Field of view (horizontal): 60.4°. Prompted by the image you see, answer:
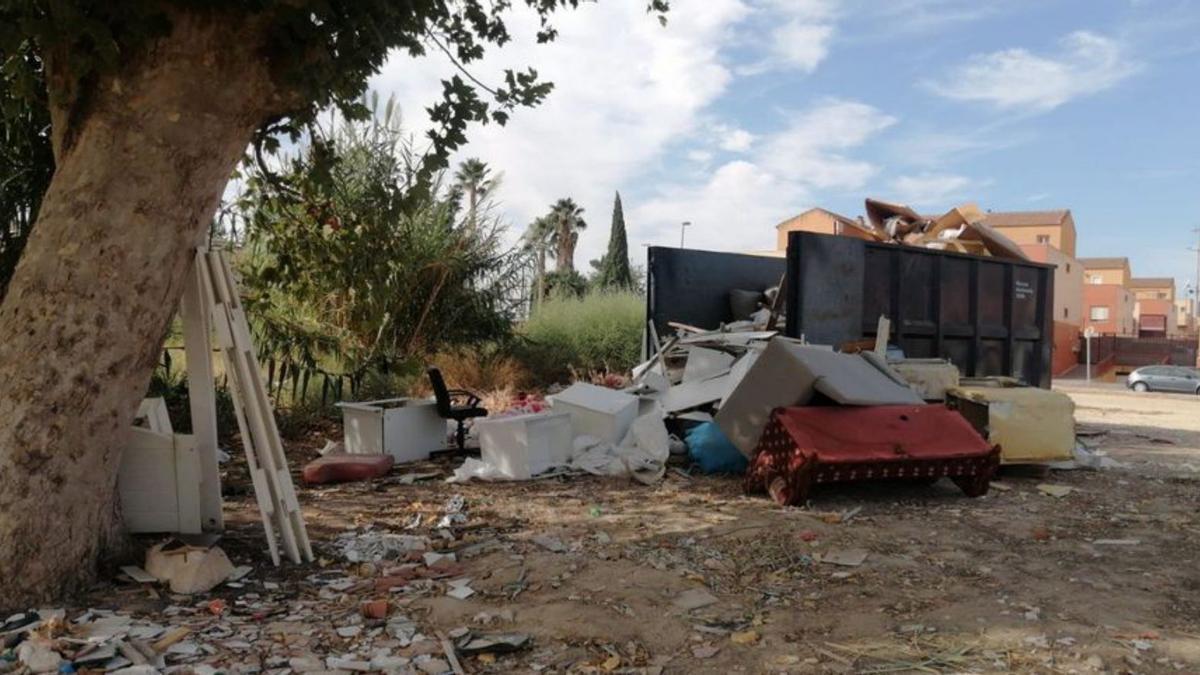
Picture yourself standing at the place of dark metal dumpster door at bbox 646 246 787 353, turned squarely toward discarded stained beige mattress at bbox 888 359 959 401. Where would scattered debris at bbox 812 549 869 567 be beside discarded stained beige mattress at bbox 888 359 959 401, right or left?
right

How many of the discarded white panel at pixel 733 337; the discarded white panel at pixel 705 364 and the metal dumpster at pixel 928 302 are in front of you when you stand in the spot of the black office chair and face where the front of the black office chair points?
3

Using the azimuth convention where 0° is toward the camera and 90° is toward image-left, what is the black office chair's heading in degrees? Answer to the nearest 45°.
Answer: approximately 270°

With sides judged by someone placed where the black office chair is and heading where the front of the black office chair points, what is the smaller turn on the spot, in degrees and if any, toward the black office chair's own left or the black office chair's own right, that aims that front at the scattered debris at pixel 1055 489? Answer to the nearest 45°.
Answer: approximately 45° to the black office chair's own right

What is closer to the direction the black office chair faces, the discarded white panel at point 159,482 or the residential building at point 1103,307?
the residential building

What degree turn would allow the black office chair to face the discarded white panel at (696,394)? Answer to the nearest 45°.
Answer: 0° — it already faces it

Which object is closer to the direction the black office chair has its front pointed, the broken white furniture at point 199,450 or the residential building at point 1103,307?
the residential building

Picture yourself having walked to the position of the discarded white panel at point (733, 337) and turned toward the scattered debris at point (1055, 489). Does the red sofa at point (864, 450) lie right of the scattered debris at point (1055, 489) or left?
right

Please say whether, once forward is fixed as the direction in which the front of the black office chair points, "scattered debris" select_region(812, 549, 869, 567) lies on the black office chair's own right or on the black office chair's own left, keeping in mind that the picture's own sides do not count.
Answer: on the black office chair's own right

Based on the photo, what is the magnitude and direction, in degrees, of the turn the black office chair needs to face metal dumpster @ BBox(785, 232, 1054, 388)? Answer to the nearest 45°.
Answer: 0° — it already faces it
